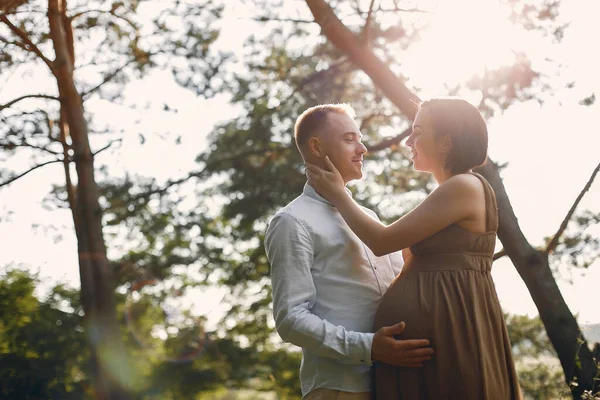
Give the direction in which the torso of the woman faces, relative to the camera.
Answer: to the viewer's left

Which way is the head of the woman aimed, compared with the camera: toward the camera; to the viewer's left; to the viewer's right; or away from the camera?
to the viewer's left

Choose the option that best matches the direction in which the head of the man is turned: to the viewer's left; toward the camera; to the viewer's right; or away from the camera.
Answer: to the viewer's right

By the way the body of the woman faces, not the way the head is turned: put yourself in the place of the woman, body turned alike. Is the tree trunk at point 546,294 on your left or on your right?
on your right

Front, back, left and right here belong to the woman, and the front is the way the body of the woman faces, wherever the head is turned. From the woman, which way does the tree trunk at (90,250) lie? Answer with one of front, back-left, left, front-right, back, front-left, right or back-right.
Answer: front-right
